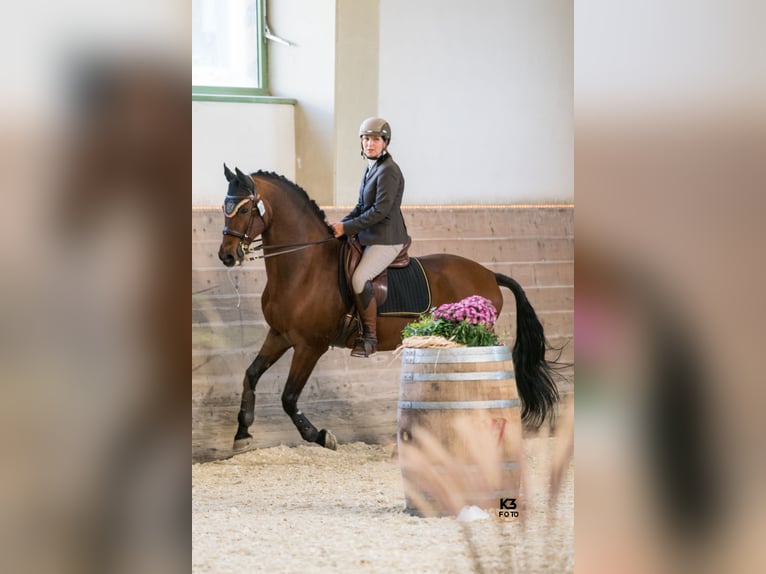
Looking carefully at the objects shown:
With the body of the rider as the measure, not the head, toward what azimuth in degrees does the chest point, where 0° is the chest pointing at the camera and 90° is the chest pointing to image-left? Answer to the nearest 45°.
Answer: approximately 45°

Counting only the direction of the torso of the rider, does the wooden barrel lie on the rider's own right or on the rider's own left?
on the rider's own left
